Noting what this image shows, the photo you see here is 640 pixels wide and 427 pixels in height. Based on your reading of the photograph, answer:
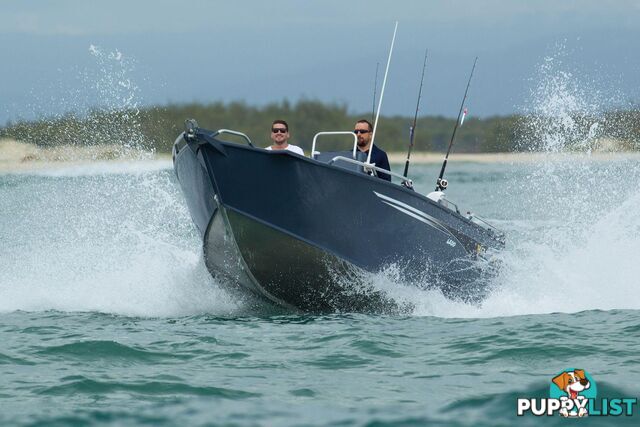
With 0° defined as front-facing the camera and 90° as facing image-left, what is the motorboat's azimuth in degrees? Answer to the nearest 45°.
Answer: approximately 45°
